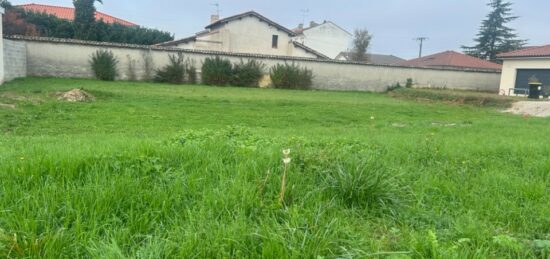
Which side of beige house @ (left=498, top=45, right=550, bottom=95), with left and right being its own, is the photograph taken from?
front

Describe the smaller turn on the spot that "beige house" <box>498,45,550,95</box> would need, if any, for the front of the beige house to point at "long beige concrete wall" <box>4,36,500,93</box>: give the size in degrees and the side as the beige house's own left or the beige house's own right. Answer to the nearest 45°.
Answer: approximately 45° to the beige house's own right

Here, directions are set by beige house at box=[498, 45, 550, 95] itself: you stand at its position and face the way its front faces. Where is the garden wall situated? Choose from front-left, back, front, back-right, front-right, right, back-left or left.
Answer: front-right

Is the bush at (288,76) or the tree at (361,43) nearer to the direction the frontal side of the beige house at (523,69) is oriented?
the bush

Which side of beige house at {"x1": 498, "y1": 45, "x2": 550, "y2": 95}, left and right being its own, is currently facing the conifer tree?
back

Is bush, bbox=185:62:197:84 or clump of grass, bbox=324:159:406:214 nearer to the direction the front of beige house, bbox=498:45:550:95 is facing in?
the clump of grass

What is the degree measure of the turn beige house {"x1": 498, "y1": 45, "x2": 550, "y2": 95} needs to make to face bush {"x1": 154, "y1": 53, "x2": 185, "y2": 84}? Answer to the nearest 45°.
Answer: approximately 45° to its right

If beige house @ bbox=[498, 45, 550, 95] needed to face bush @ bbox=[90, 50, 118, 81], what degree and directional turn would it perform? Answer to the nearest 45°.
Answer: approximately 45° to its right

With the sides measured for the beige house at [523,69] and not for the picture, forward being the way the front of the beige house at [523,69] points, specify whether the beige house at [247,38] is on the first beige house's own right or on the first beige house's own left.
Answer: on the first beige house's own right

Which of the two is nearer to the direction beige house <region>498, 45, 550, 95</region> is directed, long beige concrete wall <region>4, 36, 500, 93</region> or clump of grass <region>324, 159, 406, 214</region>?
the clump of grass

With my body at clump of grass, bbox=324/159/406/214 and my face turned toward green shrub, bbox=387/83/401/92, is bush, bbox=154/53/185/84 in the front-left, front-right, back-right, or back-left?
front-left

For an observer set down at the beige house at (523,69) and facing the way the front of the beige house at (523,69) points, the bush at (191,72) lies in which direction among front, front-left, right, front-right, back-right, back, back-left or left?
front-right

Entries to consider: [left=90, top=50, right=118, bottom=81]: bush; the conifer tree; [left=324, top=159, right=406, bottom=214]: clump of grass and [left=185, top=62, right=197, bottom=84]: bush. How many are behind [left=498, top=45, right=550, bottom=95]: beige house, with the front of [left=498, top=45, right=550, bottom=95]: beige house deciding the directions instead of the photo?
1
